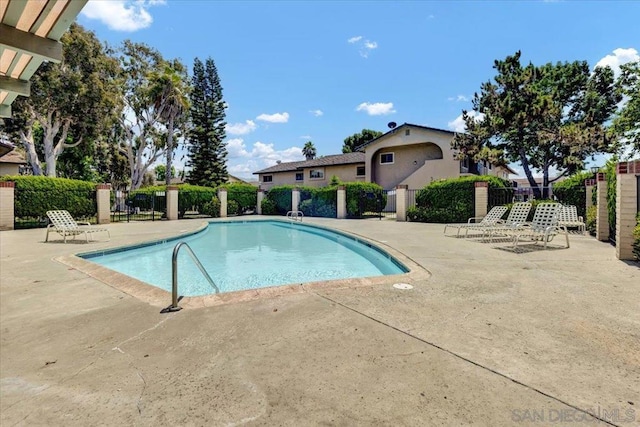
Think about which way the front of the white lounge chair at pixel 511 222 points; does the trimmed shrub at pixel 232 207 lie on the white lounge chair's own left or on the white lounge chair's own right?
on the white lounge chair's own right

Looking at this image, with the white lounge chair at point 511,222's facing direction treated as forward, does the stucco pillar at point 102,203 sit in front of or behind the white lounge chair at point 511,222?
in front

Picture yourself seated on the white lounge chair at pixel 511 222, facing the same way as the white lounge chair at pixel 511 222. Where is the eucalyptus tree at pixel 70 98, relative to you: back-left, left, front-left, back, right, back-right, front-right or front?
front-right

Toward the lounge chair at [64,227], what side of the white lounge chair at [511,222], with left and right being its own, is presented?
front

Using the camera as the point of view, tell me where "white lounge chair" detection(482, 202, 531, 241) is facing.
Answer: facing the viewer and to the left of the viewer

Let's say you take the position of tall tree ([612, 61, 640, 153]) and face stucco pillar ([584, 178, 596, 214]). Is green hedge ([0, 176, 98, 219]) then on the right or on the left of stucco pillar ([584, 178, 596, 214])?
right

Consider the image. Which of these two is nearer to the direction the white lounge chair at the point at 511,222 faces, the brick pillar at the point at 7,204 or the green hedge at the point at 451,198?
the brick pillar

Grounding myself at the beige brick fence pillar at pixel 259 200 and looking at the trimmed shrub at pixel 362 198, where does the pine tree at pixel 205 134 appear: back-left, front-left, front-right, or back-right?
back-left

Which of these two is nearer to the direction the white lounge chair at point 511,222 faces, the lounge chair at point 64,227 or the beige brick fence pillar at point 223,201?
the lounge chair

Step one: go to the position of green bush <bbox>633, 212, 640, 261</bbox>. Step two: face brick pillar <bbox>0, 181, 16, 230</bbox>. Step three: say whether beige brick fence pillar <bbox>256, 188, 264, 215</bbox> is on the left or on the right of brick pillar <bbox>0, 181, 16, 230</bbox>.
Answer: right

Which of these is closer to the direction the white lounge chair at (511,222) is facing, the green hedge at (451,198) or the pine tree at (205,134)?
the pine tree

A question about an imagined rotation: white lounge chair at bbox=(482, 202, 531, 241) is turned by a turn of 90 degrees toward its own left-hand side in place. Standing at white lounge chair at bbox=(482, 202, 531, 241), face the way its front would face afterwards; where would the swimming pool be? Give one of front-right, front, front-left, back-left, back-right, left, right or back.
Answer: right

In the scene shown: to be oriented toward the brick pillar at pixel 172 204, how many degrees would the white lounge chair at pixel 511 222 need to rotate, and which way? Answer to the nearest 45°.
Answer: approximately 45° to its right

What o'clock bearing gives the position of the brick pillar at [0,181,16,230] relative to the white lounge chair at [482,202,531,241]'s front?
The brick pillar is roughly at 1 o'clock from the white lounge chair.

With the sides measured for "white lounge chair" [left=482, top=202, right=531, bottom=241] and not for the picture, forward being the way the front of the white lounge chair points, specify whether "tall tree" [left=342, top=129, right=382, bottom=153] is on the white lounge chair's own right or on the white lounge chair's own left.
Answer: on the white lounge chair's own right
